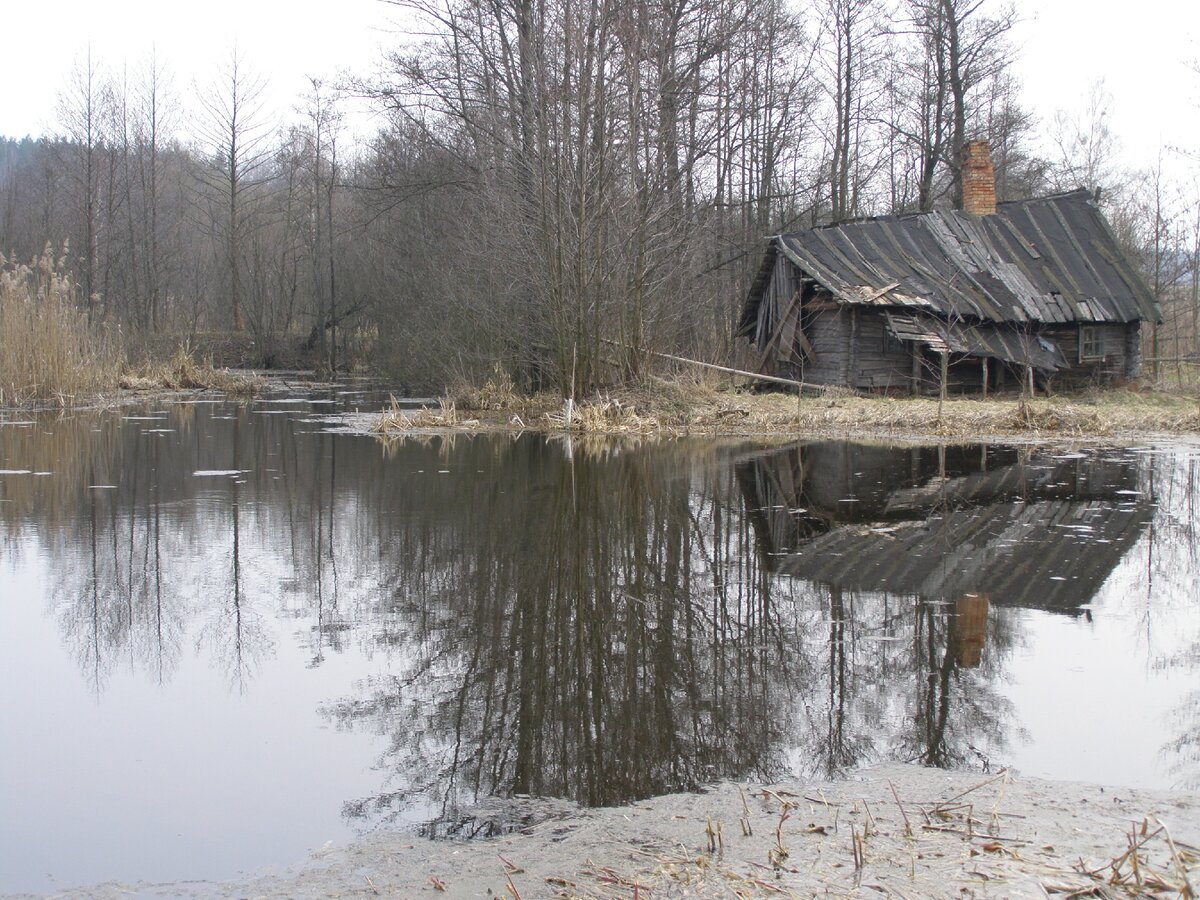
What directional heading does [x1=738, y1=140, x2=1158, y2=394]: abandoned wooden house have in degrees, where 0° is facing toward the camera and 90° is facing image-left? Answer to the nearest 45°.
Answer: approximately 0°

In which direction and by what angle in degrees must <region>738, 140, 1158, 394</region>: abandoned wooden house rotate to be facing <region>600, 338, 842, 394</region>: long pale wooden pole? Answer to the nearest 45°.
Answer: approximately 45° to its right
